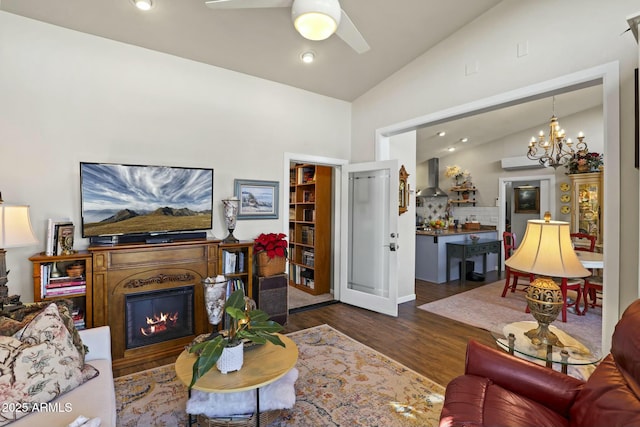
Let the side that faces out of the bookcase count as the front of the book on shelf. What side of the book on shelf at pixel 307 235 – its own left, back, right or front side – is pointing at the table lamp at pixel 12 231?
front

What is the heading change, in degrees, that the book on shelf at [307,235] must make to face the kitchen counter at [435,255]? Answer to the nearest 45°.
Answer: approximately 135° to its left

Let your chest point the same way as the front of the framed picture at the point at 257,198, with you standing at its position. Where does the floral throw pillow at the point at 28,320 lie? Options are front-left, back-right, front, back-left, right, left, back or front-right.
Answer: front-right

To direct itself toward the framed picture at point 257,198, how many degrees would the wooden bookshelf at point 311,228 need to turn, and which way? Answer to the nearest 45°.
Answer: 0° — it already faces it

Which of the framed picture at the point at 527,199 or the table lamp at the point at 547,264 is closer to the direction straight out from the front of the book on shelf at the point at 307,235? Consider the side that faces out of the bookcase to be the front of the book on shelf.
the table lamp

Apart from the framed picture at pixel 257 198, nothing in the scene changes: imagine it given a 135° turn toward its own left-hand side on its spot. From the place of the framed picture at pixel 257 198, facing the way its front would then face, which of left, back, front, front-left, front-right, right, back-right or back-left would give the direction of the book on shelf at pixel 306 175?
front

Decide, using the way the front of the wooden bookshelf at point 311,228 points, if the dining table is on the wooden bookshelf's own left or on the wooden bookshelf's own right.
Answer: on the wooden bookshelf's own left

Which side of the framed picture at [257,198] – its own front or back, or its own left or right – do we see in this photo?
front

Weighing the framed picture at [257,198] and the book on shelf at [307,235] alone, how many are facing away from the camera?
0

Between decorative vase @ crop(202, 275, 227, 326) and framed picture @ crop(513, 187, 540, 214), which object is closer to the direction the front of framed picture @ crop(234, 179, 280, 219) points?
the decorative vase

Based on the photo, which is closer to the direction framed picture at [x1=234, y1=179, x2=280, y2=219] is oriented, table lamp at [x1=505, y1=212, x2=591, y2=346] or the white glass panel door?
the table lamp

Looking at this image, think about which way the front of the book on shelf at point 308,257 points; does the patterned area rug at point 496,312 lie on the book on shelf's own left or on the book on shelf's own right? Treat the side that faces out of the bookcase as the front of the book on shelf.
on the book on shelf's own left
